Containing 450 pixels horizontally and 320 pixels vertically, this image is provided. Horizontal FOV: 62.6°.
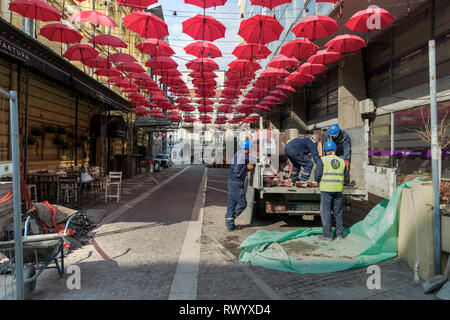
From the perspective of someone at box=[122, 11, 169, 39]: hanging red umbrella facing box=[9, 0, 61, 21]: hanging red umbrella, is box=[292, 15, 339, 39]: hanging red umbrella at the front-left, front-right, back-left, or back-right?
back-left

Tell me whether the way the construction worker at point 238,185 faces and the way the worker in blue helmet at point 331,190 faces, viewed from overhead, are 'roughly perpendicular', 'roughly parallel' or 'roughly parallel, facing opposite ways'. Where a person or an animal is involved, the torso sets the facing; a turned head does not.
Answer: roughly perpendicular

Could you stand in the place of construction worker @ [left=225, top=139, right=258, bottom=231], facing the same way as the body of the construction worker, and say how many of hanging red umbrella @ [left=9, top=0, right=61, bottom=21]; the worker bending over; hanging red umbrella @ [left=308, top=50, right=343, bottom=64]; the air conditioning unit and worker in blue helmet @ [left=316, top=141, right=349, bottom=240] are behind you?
1

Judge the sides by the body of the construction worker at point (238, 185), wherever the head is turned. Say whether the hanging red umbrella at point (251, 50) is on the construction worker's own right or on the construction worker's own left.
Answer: on the construction worker's own left

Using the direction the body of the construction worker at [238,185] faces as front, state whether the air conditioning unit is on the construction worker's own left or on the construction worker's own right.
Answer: on the construction worker's own left

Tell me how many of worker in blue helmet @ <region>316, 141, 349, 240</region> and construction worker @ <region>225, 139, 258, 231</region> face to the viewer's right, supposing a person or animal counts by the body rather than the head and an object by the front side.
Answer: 1

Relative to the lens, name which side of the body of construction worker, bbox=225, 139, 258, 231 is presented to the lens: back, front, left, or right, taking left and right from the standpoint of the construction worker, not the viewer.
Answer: right
